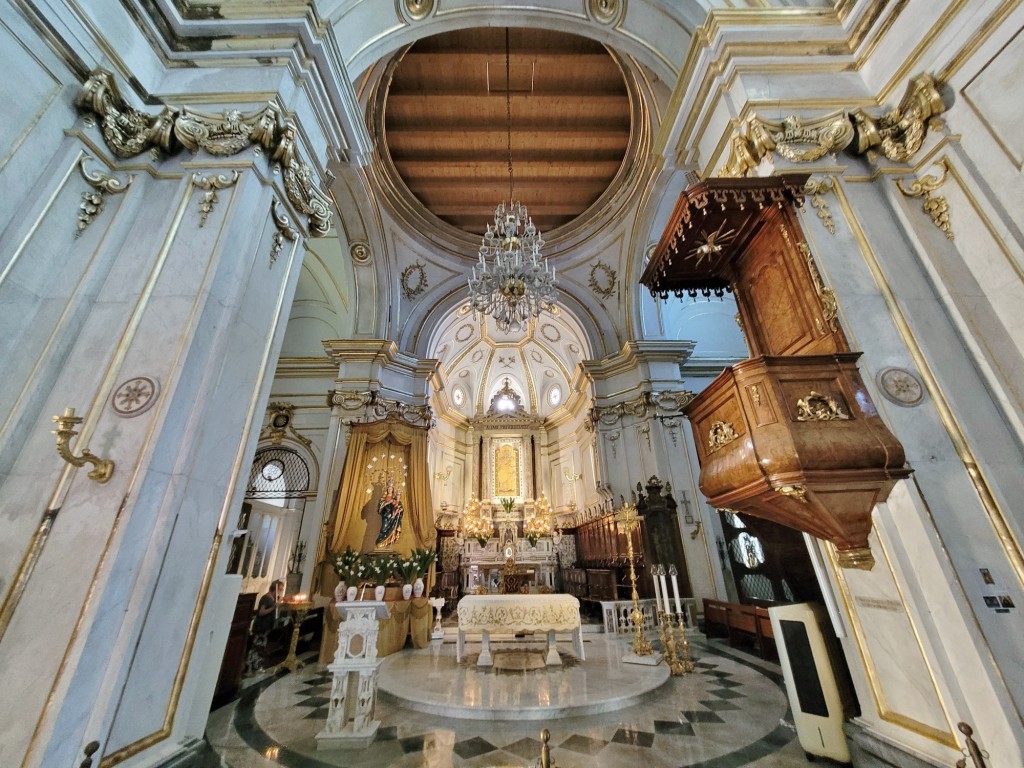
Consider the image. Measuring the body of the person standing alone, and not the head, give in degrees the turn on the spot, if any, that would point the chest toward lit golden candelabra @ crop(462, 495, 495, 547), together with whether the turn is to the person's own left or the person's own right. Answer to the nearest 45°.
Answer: approximately 45° to the person's own left

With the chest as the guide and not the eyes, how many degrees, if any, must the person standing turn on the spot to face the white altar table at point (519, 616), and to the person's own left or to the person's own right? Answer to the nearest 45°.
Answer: approximately 45° to the person's own right

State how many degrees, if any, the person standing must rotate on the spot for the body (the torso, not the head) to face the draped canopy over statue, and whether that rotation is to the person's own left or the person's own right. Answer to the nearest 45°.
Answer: approximately 45° to the person's own left

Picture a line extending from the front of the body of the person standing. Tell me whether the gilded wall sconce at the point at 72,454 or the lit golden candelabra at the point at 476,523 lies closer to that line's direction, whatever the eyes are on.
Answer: the lit golden candelabra

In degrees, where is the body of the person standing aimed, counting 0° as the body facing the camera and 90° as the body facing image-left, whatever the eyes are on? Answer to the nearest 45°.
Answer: approximately 270°

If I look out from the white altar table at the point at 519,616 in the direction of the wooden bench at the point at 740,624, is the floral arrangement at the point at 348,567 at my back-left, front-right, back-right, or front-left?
back-left

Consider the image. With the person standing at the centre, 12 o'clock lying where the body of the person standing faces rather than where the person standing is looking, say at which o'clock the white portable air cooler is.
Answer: The white portable air cooler is roughly at 2 o'clock from the person standing.

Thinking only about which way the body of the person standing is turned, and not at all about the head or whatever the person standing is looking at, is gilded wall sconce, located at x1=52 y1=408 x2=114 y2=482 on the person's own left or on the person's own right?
on the person's own right

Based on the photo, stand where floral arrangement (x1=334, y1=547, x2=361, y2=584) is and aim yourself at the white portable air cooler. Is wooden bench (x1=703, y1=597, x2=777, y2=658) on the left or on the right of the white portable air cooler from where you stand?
left
